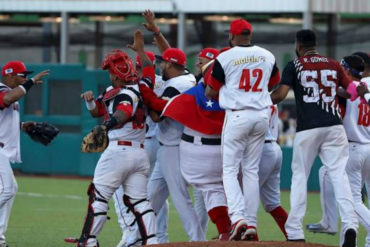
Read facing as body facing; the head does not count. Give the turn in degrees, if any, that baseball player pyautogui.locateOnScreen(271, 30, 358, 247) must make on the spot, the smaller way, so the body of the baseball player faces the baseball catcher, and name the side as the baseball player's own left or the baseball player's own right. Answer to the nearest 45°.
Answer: approximately 90° to the baseball player's own left

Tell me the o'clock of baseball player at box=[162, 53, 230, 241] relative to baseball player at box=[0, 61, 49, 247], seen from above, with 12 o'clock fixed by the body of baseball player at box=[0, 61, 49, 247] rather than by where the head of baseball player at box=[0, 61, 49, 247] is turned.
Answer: baseball player at box=[162, 53, 230, 241] is roughly at 1 o'clock from baseball player at box=[0, 61, 49, 247].

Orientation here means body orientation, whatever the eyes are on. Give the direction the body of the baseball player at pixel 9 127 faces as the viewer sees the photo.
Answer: to the viewer's right

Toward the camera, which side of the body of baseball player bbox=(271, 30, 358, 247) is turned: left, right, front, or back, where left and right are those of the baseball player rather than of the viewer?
back
